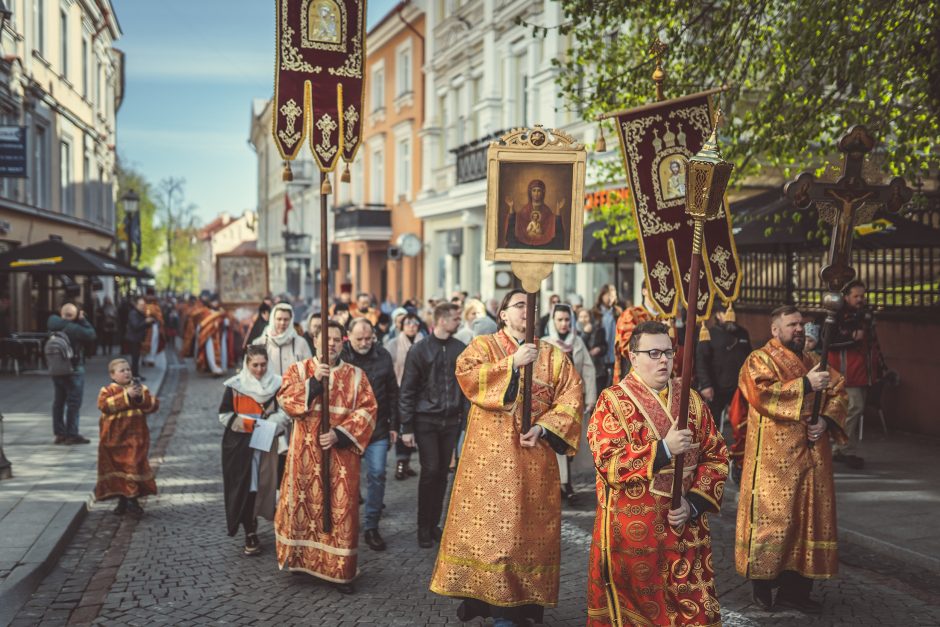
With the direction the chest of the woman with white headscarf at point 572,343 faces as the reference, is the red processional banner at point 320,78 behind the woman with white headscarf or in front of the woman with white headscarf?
in front

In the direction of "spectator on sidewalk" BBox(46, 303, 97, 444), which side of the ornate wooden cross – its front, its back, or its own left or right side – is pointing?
right

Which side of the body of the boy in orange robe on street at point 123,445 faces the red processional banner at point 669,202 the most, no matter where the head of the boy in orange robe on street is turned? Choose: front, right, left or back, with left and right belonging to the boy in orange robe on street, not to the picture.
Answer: front

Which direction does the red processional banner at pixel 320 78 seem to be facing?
toward the camera

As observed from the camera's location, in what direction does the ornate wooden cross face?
facing the viewer

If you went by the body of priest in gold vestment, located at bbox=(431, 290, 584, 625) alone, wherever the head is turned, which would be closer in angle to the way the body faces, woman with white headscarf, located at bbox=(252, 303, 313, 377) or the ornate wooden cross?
the ornate wooden cross

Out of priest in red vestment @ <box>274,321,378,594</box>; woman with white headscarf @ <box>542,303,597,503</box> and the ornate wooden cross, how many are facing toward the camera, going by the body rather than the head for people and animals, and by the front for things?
3

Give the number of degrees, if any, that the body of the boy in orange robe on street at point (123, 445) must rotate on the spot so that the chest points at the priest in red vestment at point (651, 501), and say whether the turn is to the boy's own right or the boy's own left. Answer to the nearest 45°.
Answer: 0° — they already face them

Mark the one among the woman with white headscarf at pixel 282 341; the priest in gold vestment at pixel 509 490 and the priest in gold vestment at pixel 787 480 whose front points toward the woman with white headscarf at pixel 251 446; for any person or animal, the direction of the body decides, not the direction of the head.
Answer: the woman with white headscarf at pixel 282 341

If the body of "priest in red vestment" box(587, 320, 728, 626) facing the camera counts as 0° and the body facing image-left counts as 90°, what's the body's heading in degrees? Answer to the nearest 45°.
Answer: approximately 315°

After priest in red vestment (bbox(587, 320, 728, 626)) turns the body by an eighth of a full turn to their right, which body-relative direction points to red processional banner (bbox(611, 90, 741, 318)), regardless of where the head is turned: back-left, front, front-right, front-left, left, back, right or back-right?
back

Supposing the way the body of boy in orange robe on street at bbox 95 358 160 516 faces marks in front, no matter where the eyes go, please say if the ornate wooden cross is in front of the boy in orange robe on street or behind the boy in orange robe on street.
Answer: in front

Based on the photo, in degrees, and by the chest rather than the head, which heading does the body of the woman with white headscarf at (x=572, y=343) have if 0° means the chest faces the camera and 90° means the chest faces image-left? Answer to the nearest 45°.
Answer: approximately 0°
